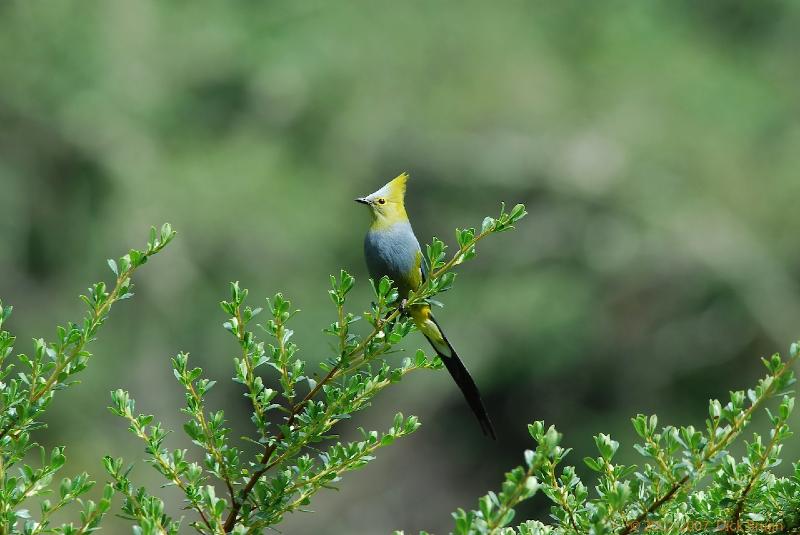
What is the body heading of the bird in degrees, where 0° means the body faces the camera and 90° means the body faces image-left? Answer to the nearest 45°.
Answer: approximately 45°
